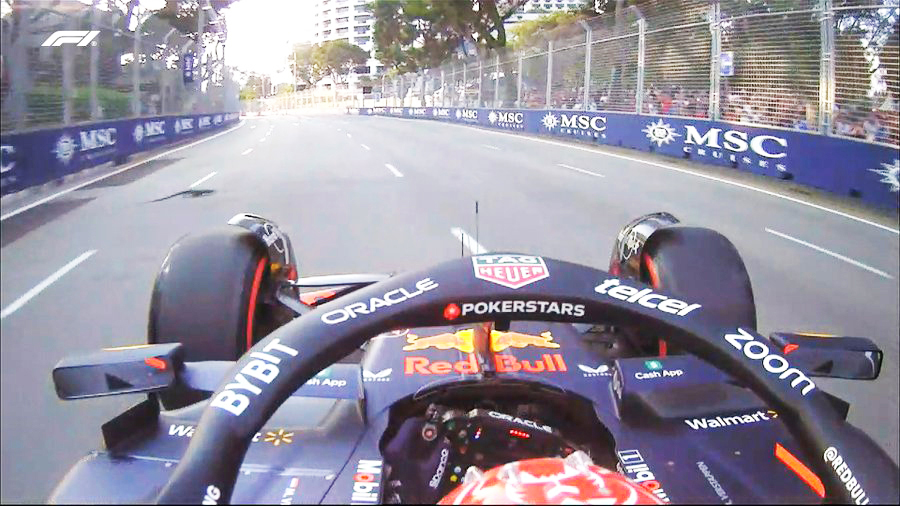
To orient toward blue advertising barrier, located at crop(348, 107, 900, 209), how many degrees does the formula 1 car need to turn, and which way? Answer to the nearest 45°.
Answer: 0° — it already faces it

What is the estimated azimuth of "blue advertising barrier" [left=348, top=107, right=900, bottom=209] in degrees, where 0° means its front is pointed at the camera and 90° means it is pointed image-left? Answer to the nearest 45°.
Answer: approximately 45°

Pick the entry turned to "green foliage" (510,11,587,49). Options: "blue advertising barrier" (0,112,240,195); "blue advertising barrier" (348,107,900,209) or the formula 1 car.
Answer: the formula 1 car

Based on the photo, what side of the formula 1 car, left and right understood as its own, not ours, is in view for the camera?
back

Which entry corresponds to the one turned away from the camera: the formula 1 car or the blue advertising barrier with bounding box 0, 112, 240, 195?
the formula 1 car

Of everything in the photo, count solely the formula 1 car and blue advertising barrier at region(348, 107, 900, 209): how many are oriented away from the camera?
1

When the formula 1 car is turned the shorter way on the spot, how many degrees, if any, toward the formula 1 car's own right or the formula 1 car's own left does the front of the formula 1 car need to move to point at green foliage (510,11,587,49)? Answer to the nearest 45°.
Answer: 0° — it already faces it

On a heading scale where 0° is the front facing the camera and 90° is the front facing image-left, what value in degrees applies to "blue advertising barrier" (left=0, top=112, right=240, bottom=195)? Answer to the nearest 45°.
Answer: approximately 315°

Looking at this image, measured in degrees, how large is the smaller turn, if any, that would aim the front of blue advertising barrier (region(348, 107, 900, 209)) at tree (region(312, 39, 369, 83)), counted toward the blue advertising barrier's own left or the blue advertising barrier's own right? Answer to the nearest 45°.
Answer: approximately 45° to the blue advertising barrier's own right
